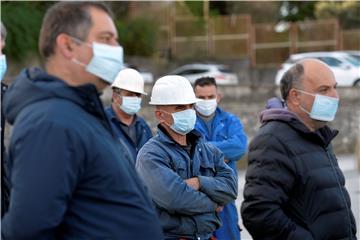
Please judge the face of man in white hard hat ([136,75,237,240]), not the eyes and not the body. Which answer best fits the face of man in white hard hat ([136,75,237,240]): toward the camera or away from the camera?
toward the camera

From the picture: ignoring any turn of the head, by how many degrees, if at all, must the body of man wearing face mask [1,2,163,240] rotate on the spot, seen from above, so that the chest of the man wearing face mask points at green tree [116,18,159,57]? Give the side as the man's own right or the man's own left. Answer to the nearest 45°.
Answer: approximately 90° to the man's own left

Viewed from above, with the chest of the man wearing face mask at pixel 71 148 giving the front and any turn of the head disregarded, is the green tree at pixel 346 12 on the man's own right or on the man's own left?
on the man's own left

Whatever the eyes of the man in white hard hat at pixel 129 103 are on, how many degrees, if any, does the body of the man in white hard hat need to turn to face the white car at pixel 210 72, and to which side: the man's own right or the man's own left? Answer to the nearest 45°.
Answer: approximately 135° to the man's own left

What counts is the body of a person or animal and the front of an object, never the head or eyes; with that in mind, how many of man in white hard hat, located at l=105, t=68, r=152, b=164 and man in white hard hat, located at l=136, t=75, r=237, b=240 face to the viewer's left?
0

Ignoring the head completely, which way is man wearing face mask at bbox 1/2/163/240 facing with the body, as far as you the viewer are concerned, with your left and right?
facing to the right of the viewer

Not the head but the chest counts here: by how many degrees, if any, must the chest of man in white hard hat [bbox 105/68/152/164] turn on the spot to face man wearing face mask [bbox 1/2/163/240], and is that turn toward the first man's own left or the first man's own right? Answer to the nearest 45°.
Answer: approximately 45° to the first man's own right

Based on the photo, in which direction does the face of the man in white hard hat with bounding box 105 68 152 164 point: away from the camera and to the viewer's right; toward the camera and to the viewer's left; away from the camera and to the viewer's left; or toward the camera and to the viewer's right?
toward the camera and to the viewer's right

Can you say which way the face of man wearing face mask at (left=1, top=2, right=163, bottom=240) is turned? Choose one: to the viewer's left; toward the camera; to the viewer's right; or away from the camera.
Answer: to the viewer's right

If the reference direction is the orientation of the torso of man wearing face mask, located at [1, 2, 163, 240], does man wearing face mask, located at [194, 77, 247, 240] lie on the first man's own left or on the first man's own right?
on the first man's own left

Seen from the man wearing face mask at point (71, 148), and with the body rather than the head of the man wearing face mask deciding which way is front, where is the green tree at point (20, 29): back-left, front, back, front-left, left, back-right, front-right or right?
left

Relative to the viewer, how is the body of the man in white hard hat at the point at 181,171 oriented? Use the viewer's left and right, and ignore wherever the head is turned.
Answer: facing the viewer and to the right of the viewer

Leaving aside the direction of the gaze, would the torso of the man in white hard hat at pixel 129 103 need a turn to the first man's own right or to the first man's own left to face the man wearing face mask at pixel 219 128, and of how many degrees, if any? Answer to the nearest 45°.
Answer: approximately 45° to the first man's own left

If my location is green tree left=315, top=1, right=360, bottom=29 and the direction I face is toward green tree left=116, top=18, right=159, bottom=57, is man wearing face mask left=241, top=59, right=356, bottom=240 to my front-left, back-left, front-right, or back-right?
front-left
